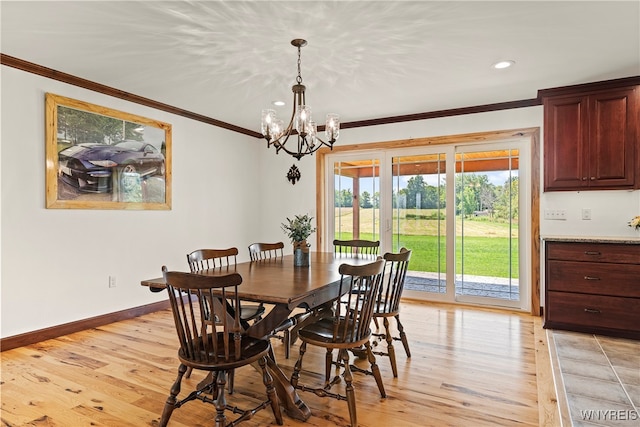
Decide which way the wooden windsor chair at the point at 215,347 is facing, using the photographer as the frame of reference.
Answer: facing away from the viewer and to the right of the viewer

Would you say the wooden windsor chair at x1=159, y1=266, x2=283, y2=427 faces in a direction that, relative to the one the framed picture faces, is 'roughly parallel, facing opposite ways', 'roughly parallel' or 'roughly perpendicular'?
roughly perpendicular

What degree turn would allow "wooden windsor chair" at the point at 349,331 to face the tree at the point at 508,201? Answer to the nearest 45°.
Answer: approximately 90° to its right

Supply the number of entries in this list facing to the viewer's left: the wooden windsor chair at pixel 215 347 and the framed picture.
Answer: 0

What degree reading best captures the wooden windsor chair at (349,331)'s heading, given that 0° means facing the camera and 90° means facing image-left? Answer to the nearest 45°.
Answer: approximately 135°

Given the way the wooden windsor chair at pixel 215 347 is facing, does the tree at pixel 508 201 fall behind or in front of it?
in front

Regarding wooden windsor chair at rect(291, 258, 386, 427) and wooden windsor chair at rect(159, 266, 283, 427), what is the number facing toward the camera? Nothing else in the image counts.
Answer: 0

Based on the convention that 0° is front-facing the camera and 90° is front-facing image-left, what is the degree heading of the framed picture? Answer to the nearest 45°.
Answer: approximately 315°

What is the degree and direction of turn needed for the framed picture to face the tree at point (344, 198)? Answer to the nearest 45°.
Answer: approximately 45° to its left

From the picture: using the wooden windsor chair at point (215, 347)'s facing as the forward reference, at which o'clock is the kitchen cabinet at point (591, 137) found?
The kitchen cabinet is roughly at 1 o'clock from the wooden windsor chair.

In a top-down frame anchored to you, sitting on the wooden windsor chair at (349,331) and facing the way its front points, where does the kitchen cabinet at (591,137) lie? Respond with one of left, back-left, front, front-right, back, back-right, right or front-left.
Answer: right

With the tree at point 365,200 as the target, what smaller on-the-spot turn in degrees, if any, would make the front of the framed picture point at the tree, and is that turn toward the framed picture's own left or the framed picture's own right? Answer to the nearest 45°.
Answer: approximately 45° to the framed picture's own left

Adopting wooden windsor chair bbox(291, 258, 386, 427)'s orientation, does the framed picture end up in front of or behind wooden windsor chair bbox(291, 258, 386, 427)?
in front
